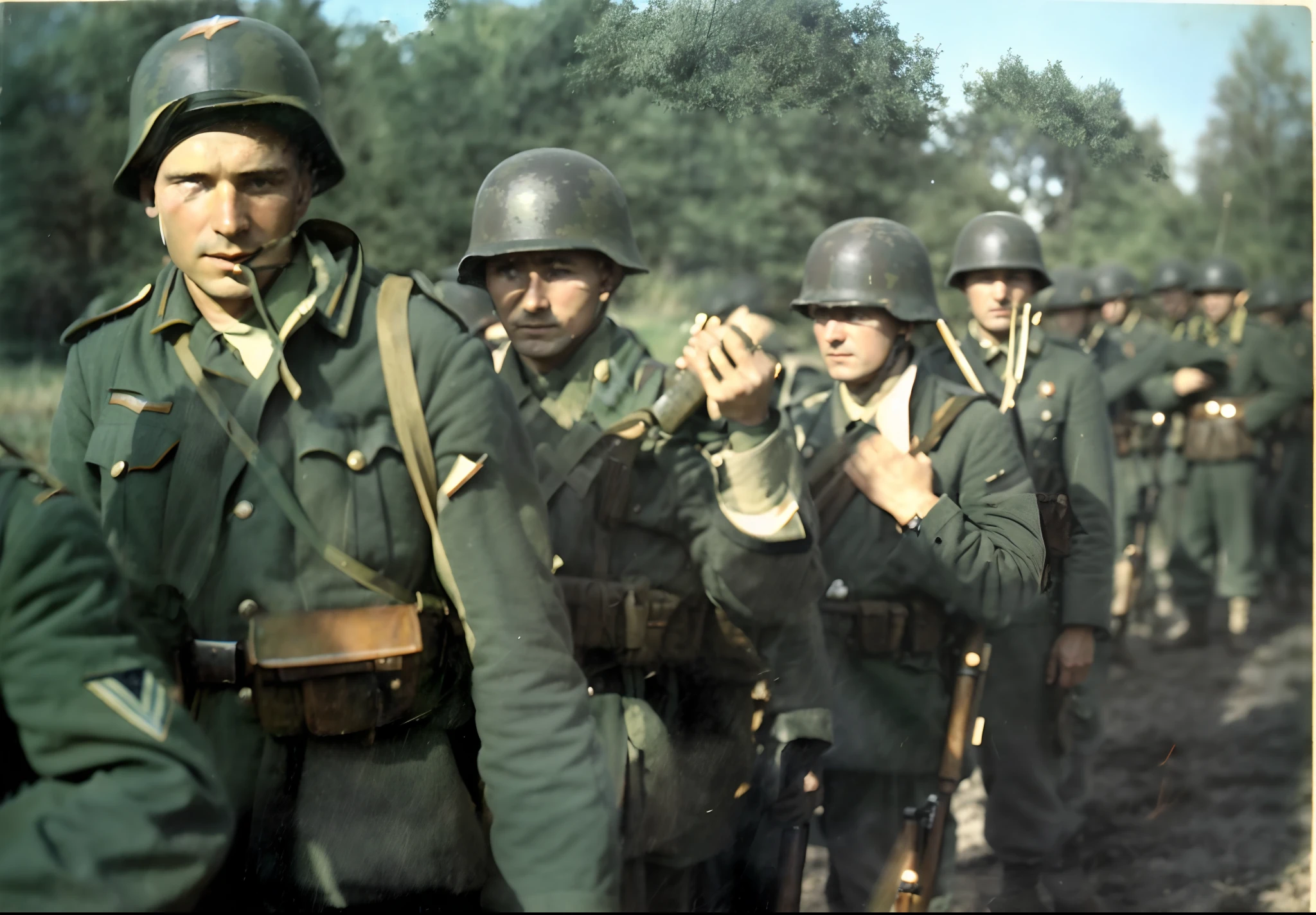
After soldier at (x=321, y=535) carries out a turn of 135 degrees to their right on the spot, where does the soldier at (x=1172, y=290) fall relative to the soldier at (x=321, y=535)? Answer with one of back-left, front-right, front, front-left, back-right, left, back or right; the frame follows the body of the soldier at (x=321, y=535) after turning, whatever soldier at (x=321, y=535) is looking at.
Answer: front-right

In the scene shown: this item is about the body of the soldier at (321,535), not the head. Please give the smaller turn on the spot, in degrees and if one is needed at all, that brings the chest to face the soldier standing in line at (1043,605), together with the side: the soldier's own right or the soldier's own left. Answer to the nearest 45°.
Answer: approximately 180°

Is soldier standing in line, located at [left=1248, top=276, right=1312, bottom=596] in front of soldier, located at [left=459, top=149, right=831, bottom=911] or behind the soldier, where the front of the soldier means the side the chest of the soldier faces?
behind

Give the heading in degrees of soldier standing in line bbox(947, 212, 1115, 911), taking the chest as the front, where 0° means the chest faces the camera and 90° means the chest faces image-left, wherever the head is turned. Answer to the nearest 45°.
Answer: approximately 45°

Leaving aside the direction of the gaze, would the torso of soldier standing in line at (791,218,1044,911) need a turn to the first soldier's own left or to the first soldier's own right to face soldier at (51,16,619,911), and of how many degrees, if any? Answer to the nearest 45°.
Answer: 0° — they already face them

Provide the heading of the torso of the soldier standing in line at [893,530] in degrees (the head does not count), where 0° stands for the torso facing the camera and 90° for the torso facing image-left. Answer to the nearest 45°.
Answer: approximately 45°

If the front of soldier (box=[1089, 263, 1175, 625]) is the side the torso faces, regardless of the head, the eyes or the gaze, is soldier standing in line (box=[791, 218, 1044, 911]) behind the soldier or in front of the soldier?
in front

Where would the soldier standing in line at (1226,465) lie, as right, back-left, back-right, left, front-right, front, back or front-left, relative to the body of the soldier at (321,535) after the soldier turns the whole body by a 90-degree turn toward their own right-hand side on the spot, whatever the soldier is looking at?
right

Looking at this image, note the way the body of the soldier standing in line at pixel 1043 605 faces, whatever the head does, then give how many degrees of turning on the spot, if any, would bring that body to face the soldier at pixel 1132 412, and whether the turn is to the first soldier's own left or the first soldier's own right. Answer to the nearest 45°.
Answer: approximately 135° to the first soldier's own right
